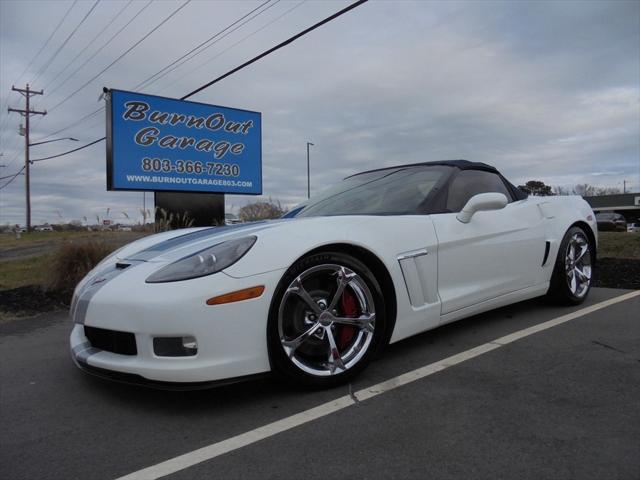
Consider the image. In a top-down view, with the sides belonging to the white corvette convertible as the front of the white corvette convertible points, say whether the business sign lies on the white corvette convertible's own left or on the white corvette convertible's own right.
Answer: on the white corvette convertible's own right

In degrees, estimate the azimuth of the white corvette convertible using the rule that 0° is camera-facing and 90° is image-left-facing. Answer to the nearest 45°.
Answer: approximately 45°

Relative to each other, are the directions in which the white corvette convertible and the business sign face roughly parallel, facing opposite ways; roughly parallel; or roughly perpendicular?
roughly perpendicular

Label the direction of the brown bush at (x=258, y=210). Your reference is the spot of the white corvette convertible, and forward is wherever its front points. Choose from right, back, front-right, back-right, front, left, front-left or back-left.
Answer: back-right

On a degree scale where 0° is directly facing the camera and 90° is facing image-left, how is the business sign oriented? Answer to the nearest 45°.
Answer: approximately 315°

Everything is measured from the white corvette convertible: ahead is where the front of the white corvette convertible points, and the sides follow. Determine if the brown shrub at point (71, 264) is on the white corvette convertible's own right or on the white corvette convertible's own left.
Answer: on the white corvette convertible's own right
